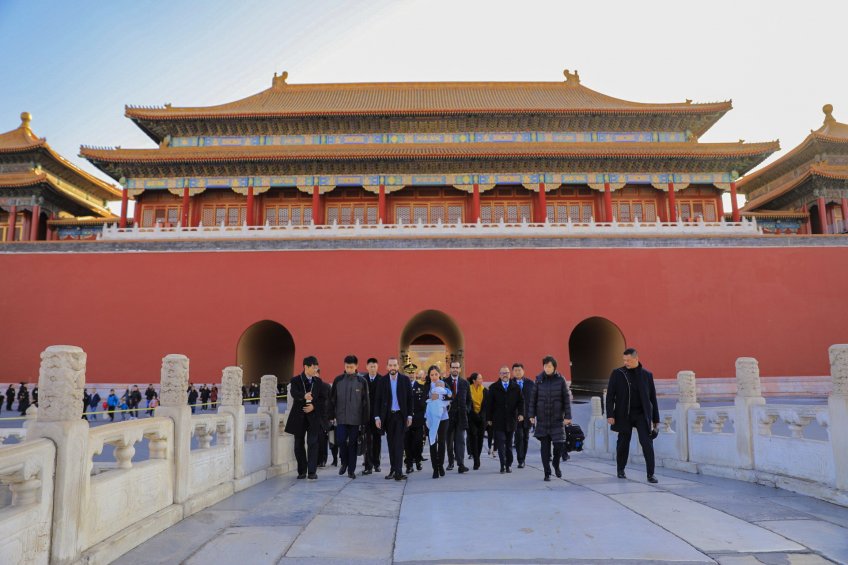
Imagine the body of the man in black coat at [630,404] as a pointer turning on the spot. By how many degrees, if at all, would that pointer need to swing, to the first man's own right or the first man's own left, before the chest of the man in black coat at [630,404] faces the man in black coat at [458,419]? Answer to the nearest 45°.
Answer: approximately 90° to the first man's own right

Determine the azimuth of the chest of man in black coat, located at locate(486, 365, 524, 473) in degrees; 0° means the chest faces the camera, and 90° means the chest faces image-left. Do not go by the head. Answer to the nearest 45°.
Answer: approximately 0°

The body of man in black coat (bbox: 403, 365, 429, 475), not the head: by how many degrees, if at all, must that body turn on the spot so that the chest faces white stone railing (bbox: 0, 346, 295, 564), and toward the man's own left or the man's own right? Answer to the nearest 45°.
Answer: approximately 45° to the man's own right

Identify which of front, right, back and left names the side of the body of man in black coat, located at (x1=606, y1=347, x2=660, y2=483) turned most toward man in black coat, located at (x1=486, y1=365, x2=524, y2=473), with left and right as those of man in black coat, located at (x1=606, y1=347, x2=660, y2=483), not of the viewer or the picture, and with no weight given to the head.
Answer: right

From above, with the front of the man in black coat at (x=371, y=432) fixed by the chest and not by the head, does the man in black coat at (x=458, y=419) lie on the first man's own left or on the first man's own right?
on the first man's own left

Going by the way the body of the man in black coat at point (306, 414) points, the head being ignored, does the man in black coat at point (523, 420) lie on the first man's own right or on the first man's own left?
on the first man's own left

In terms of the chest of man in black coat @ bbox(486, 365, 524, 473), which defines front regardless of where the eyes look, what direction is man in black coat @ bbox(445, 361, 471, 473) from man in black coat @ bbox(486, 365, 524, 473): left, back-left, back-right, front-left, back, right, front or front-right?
right

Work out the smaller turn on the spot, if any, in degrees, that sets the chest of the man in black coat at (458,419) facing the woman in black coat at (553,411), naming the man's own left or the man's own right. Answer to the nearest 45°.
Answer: approximately 45° to the man's own left

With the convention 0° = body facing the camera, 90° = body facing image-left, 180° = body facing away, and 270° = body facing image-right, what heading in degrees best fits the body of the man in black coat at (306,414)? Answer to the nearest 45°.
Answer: approximately 0°

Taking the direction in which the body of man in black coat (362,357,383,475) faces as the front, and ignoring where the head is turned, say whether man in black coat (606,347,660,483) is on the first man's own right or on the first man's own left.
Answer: on the first man's own left
